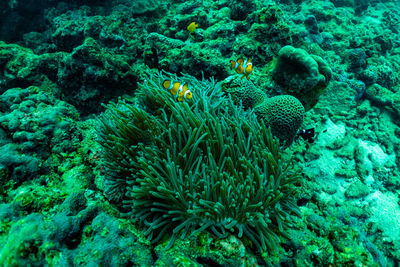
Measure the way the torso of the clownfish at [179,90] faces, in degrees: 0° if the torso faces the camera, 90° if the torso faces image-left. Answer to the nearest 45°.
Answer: approximately 270°

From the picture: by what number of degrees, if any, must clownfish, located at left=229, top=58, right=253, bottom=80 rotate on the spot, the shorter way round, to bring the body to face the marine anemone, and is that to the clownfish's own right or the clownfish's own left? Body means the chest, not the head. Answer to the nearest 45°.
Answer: approximately 45° to the clownfish's own right

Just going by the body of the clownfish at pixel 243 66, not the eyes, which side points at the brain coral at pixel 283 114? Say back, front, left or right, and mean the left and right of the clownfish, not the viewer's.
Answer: front

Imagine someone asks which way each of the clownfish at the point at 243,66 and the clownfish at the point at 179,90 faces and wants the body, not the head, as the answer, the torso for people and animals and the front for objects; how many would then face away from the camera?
0

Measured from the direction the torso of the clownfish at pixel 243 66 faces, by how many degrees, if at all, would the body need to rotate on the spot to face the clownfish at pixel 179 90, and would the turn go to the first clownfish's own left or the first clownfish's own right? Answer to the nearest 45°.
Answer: approximately 90° to the first clownfish's own right

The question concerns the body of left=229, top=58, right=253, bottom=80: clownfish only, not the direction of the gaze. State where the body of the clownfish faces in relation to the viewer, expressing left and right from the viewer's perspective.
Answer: facing the viewer and to the right of the viewer

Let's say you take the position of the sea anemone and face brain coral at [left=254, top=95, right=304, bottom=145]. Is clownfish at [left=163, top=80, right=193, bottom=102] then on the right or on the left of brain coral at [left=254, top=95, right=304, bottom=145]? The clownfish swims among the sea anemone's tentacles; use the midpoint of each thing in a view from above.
left

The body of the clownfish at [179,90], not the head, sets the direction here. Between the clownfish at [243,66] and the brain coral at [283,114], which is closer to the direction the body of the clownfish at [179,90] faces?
the brain coral

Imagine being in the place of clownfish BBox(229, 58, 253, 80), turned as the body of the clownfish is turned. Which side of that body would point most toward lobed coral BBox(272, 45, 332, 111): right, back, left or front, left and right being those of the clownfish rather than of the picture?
front
